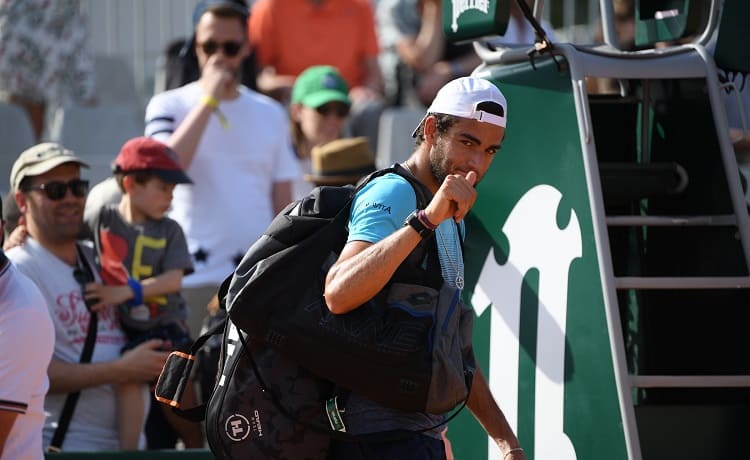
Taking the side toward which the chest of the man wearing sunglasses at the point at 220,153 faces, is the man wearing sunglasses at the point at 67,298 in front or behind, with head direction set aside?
in front

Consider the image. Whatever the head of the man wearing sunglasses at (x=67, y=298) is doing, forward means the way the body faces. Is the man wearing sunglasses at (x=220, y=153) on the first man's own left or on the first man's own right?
on the first man's own left

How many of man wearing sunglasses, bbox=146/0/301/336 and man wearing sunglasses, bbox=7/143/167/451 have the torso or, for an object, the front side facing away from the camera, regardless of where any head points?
0

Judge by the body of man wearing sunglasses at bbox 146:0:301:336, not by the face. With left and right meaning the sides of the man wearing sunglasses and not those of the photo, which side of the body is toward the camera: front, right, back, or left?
front

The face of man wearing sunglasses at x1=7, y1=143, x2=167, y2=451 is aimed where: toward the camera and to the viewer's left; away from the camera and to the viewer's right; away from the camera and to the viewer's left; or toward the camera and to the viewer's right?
toward the camera and to the viewer's right

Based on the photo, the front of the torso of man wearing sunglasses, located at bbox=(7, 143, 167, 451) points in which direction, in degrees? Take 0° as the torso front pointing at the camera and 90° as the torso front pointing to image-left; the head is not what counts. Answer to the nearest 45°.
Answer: approximately 315°

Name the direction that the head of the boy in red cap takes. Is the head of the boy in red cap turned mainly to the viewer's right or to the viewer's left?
to the viewer's right
